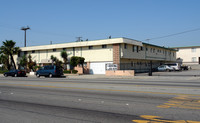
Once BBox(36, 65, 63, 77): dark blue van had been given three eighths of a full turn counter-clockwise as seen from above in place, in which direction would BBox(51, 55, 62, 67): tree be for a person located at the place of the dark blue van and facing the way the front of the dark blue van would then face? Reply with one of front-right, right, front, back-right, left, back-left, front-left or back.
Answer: back

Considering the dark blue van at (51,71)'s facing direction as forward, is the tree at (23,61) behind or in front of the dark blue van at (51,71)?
in front

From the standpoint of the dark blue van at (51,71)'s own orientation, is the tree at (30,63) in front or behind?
in front

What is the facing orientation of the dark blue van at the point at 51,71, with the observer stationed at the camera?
facing away from the viewer and to the left of the viewer

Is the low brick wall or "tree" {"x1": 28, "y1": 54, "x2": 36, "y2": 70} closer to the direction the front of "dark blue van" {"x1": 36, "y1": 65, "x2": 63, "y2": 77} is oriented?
the tree

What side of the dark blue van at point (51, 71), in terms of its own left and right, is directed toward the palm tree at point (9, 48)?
front

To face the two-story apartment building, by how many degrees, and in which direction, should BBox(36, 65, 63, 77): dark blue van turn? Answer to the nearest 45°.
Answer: approximately 90° to its right

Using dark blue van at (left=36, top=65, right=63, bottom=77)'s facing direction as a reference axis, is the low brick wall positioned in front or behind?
behind
